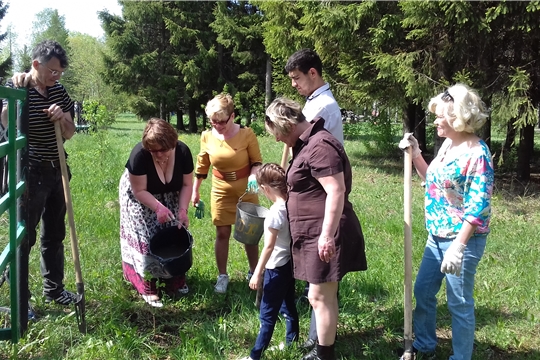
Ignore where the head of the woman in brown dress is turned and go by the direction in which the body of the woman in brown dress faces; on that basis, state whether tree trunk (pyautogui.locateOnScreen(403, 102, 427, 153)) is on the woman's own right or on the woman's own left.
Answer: on the woman's own right

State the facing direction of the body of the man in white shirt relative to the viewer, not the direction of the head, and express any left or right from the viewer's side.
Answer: facing to the left of the viewer

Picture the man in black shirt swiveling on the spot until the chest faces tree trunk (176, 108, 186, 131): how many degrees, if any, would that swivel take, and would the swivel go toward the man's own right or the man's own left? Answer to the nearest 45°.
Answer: approximately 135° to the man's own left

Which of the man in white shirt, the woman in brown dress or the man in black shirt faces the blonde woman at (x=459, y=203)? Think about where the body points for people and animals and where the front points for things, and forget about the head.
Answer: the man in black shirt

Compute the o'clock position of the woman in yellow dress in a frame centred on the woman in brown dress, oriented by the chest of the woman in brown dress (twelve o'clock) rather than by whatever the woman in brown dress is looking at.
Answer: The woman in yellow dress is roughly at 2 o'clock from the woman in brown dress.

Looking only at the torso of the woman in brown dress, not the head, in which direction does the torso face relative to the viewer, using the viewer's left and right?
facing to the left of the viewer

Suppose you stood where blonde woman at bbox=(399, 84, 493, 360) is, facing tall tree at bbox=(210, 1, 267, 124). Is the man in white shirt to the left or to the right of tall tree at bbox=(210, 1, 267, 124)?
left

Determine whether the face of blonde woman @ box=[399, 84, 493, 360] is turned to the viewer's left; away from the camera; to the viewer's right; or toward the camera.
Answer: to the viewer's left

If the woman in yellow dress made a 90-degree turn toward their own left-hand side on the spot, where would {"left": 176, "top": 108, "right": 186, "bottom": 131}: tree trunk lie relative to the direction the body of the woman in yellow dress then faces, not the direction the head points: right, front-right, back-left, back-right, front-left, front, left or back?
left
